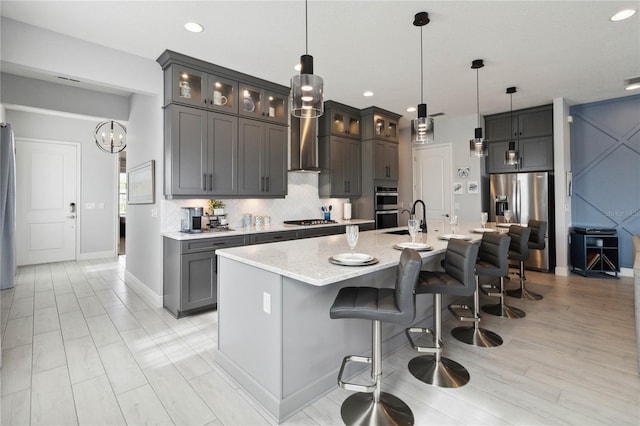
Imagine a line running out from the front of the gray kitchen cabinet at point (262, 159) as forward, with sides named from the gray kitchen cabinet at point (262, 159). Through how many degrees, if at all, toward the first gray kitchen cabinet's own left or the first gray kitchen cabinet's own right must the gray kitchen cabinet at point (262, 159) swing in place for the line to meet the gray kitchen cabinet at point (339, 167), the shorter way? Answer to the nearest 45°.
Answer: approximately 90° to the first gray kitchen cabinet's own left

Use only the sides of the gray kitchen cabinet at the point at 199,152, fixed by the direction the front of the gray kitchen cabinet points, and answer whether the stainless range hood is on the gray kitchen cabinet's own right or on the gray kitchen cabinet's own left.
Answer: on the gray kitchen cabinet's own left

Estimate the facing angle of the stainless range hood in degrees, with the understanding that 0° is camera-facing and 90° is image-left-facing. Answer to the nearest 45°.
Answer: approximately 315°

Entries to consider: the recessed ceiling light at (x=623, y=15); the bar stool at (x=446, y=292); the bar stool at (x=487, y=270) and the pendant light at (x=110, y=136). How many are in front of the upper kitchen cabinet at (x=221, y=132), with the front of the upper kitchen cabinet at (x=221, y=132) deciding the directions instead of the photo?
3

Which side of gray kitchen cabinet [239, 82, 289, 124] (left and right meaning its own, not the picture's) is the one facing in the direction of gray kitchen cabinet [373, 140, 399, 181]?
left

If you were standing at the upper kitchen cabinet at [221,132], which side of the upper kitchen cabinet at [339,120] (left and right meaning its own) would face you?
right

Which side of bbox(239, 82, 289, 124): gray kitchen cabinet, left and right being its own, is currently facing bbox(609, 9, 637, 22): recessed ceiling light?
front

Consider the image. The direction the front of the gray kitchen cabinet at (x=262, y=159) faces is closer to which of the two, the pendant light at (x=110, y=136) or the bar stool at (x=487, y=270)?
the bar stool

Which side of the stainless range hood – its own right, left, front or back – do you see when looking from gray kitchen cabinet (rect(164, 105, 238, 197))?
right

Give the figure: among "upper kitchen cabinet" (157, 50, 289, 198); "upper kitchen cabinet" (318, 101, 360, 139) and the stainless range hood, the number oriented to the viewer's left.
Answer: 0

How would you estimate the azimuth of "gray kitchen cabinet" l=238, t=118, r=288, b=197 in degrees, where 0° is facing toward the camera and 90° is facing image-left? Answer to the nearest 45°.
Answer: approximately 315°

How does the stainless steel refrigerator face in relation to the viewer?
toward the camera

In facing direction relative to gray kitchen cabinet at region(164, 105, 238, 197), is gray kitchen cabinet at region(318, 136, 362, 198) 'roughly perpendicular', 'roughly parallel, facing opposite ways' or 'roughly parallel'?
roughly parallel

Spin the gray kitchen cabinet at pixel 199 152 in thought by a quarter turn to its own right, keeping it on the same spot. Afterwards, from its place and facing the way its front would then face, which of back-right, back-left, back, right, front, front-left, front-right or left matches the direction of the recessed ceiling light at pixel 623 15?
left

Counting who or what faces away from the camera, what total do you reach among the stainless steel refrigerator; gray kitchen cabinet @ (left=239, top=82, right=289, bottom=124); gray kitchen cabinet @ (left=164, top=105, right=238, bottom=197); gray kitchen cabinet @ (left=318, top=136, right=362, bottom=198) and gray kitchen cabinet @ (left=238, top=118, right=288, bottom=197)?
0

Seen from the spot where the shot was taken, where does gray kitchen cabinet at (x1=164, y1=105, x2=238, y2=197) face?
facing the viewer and to the right of the viewer

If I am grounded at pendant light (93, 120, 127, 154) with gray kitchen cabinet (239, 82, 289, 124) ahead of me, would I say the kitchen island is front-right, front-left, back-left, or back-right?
front-right
